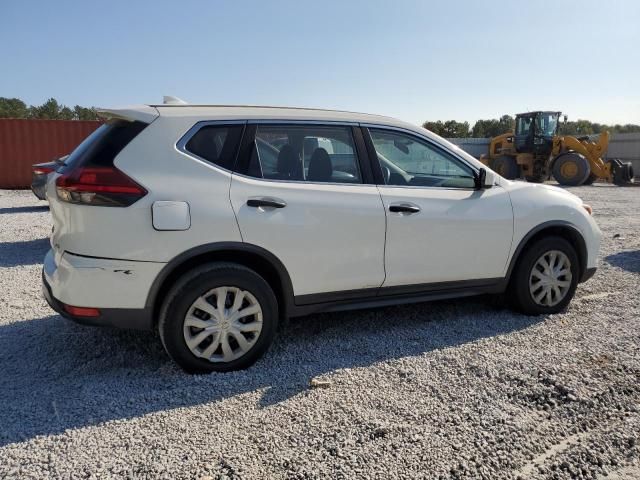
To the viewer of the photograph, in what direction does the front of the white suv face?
facing away from the viewer and to the right of the viewer

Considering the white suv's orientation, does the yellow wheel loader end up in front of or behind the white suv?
in front
